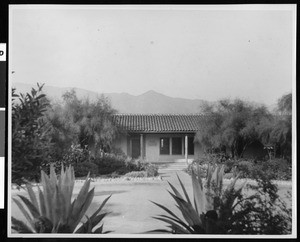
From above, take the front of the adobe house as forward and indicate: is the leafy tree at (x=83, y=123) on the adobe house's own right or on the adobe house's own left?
on the adobe house's own right

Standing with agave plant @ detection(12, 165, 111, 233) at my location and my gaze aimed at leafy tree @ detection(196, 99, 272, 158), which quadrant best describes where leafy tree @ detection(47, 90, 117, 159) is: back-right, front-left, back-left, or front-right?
front-left

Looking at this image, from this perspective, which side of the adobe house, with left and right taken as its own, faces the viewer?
front

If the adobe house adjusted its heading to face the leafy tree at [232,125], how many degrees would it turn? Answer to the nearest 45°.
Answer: approximately 90° to its left

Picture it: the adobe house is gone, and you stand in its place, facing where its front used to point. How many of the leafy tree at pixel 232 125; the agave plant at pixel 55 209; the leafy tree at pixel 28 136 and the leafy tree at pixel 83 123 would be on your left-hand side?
1

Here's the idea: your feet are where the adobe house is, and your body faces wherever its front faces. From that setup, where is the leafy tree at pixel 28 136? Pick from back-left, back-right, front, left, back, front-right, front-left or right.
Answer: right

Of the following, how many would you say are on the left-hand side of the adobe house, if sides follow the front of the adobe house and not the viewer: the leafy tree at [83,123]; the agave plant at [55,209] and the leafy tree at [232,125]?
1

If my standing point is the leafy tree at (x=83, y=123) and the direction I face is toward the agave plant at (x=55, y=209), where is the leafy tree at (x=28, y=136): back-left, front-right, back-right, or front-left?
front-right
